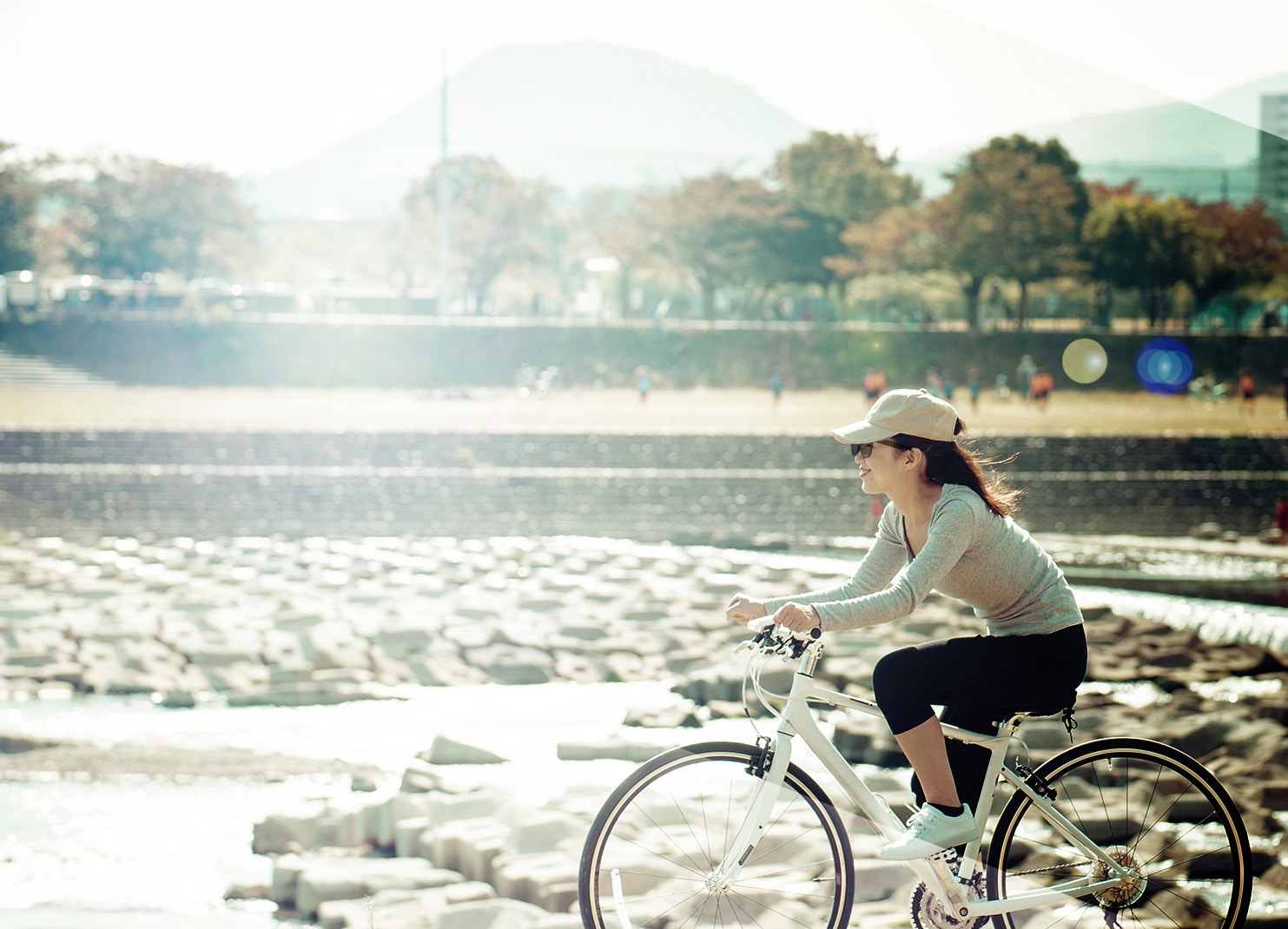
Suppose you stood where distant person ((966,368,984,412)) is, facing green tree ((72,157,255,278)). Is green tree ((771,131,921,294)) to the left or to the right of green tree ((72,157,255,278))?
right

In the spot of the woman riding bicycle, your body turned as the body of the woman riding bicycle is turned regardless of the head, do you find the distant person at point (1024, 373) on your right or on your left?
on your right

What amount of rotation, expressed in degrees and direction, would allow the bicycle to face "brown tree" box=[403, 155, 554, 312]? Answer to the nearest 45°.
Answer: approximately 90° to its right

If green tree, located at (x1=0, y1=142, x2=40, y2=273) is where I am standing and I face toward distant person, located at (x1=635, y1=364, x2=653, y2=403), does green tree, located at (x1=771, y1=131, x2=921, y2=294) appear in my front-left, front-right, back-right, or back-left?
front-left

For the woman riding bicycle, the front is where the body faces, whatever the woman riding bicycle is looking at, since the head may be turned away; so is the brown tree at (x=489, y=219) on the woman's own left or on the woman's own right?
on the woman's own right

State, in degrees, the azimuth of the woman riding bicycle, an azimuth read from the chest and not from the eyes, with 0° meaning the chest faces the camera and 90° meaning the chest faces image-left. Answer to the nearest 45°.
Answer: approximately 90°

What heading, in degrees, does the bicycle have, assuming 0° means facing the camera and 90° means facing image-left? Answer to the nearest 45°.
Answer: approximately 90°

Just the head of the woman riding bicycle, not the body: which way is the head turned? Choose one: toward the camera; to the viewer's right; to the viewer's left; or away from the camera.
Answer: to the viewer's left

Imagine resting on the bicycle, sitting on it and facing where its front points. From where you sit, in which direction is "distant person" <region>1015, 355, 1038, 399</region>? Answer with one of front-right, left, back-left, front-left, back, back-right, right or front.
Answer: right

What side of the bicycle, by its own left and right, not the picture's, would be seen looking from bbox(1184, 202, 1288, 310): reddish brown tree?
right
